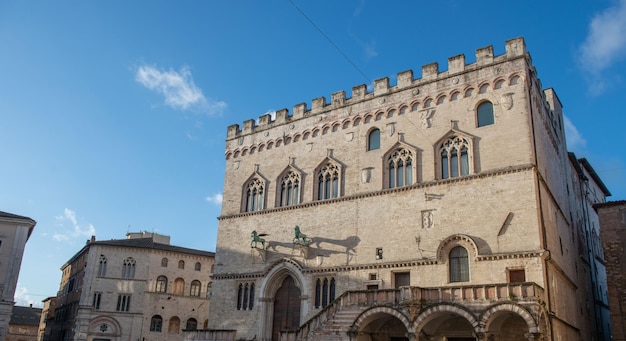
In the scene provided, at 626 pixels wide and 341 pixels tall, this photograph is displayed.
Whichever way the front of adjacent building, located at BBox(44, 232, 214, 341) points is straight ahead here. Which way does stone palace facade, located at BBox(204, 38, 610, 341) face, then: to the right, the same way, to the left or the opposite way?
to the right

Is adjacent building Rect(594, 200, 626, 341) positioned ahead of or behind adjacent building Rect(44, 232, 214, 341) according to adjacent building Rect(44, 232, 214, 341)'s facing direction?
ahead

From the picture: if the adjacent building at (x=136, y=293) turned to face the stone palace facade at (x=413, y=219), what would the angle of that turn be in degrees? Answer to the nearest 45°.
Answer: approximately 45° to its left

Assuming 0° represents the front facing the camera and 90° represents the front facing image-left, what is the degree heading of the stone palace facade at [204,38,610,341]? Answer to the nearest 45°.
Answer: approximately 45°

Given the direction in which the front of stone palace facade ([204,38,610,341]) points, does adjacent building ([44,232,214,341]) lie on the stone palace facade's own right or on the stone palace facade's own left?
on the stone palace facade's own right

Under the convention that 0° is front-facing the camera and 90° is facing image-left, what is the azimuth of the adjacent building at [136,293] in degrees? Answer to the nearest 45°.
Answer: approximately 0°

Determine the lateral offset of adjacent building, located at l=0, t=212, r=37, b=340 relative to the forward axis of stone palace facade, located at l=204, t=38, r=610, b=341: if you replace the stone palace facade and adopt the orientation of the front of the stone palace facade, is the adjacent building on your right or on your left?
on your right
